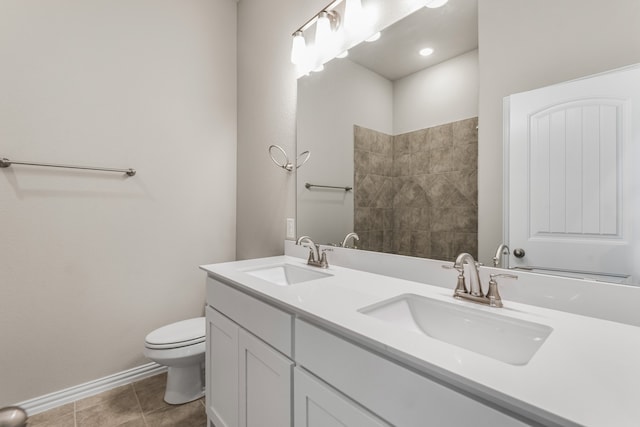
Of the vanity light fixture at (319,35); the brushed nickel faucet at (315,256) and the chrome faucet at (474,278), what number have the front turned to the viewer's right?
0

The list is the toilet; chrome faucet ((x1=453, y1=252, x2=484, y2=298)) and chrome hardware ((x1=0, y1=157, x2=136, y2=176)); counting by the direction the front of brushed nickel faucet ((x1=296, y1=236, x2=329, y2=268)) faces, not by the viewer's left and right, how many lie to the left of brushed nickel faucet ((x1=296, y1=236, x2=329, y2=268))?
1

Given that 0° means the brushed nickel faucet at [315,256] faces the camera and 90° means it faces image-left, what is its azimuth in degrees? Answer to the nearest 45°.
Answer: approximately 45°

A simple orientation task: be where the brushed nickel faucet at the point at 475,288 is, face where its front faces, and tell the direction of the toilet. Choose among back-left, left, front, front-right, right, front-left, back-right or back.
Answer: front-right

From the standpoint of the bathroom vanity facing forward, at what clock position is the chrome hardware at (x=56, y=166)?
The chrome hardware is roughly at 2 o'clock from the bathroom vanity.

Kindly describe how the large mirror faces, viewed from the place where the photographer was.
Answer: facing the viewer and to the left of the viewer

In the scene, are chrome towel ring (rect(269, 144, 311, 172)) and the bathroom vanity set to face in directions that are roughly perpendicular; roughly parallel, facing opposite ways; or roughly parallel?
roughly parallel

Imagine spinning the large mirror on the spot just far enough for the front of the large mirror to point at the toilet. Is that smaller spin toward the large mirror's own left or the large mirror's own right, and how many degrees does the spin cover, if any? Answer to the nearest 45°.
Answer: approximately 45° to the large mirror's own right

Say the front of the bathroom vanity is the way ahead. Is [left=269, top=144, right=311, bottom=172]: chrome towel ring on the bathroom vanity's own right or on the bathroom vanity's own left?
on the bathroom vanity's own right

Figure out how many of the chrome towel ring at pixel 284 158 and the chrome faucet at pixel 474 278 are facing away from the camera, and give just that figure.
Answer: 0

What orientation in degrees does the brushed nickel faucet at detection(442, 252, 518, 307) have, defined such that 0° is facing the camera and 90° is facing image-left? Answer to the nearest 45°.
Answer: approximately 45°

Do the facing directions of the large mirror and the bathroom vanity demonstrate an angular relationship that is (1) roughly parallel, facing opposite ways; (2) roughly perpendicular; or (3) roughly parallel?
roughly parallel
